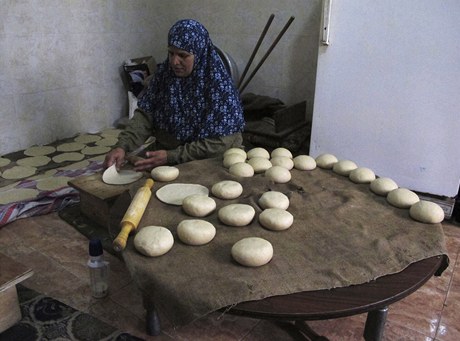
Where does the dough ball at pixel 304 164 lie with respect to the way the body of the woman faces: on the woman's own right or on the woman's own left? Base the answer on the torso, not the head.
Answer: on the woman's own left

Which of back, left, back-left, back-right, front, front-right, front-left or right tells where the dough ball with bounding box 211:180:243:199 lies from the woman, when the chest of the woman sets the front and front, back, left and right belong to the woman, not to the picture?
front-left

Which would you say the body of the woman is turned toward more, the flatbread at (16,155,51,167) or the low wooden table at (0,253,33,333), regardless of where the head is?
the low wooden table

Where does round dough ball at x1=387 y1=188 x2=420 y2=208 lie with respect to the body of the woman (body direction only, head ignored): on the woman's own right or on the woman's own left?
on the woman's own left

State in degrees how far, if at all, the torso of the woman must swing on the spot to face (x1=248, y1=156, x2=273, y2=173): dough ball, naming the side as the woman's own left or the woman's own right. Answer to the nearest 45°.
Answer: approximately 45° to the woman's own left

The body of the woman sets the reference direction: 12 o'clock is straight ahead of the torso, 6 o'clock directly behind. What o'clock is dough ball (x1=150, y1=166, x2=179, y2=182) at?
The dough ball is roughly at 11 o'clock from the woman.

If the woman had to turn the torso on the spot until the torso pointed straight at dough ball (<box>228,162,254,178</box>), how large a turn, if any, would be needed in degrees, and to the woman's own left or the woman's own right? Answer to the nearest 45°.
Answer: approximately 45° to the woman's own left

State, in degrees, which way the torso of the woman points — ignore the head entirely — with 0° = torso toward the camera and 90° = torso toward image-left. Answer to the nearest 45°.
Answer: approximately 45°

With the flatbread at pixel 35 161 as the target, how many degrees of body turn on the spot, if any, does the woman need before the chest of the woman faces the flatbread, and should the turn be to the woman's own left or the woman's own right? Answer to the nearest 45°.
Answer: approximately 90° to the woman's own right

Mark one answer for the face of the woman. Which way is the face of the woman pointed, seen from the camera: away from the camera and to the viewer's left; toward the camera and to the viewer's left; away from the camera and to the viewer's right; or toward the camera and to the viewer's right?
toward the camera and to the viewer's left

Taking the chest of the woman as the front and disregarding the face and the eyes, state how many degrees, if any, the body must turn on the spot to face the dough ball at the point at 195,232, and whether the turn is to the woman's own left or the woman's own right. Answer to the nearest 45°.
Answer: approximately 45° to the woman's own left

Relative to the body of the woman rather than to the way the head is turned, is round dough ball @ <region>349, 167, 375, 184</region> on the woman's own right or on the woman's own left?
on the woman's own left

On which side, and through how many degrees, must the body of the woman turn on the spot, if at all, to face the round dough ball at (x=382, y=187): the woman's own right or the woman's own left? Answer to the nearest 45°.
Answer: approximately 90° to the woman's own left

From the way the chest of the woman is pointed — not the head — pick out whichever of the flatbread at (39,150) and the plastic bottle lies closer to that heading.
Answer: the plastic bottle

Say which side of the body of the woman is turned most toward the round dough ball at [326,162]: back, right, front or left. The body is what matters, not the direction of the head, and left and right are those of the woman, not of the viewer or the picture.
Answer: left

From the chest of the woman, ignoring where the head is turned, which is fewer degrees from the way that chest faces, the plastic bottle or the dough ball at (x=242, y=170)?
the plastic bottle
